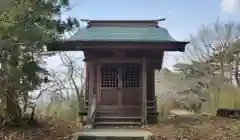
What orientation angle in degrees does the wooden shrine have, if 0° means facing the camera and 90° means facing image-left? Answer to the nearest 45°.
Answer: approximately 0°
